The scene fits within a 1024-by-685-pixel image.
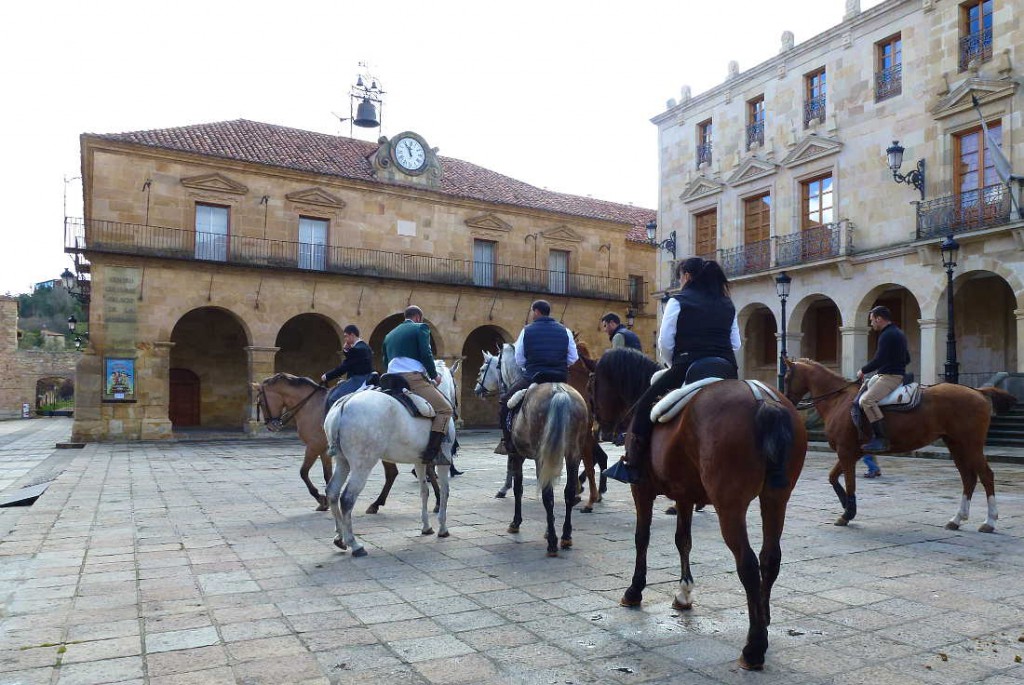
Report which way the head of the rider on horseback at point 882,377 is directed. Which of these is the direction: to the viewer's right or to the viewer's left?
to the viewer's left

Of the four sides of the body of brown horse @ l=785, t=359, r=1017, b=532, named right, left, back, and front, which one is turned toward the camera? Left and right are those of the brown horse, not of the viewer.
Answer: left

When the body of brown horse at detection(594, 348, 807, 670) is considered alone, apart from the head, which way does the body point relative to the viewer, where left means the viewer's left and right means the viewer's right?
facing away from the viewer and to the left of the viewer

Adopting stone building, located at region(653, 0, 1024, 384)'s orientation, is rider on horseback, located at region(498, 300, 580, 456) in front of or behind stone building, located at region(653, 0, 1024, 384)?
in front

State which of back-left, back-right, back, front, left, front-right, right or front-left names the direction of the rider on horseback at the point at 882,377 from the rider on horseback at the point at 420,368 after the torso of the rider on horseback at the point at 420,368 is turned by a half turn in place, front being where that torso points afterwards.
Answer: back-left

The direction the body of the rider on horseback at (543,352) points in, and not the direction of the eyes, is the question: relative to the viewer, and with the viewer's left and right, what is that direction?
facing away from the viewer and to the left of the viewer

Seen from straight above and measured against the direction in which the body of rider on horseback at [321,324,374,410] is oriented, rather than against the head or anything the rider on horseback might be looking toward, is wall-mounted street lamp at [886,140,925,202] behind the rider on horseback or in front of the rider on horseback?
behind

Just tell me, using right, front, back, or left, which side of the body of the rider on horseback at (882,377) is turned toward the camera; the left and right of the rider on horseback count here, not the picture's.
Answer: left

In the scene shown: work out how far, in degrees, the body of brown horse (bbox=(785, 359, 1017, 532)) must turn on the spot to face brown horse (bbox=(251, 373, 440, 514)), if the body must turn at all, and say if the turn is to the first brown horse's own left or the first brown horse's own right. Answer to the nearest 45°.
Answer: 0° — it already faces it

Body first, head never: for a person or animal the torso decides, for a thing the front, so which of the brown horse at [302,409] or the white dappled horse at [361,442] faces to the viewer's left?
the brown horse

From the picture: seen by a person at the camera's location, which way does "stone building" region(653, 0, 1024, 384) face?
facing the viewer and to the left of the viewer

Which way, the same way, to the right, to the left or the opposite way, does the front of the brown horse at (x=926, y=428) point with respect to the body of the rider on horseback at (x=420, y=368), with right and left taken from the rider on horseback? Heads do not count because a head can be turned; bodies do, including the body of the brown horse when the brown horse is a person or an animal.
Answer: to the left

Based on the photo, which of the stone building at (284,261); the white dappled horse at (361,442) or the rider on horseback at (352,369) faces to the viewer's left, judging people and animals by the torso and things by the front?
the rider on horseback

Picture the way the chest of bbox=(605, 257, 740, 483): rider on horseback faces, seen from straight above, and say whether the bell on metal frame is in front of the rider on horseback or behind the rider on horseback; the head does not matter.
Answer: in front

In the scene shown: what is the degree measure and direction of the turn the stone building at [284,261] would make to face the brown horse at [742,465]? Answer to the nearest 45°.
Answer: approximately 45° to its right

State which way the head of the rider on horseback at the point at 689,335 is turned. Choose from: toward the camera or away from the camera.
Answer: away from the camera

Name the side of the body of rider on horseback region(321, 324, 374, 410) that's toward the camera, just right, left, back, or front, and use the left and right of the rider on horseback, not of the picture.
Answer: left

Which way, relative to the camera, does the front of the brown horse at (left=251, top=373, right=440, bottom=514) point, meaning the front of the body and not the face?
to the viewer's left

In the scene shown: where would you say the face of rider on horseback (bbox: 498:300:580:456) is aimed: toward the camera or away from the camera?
away from the camera
